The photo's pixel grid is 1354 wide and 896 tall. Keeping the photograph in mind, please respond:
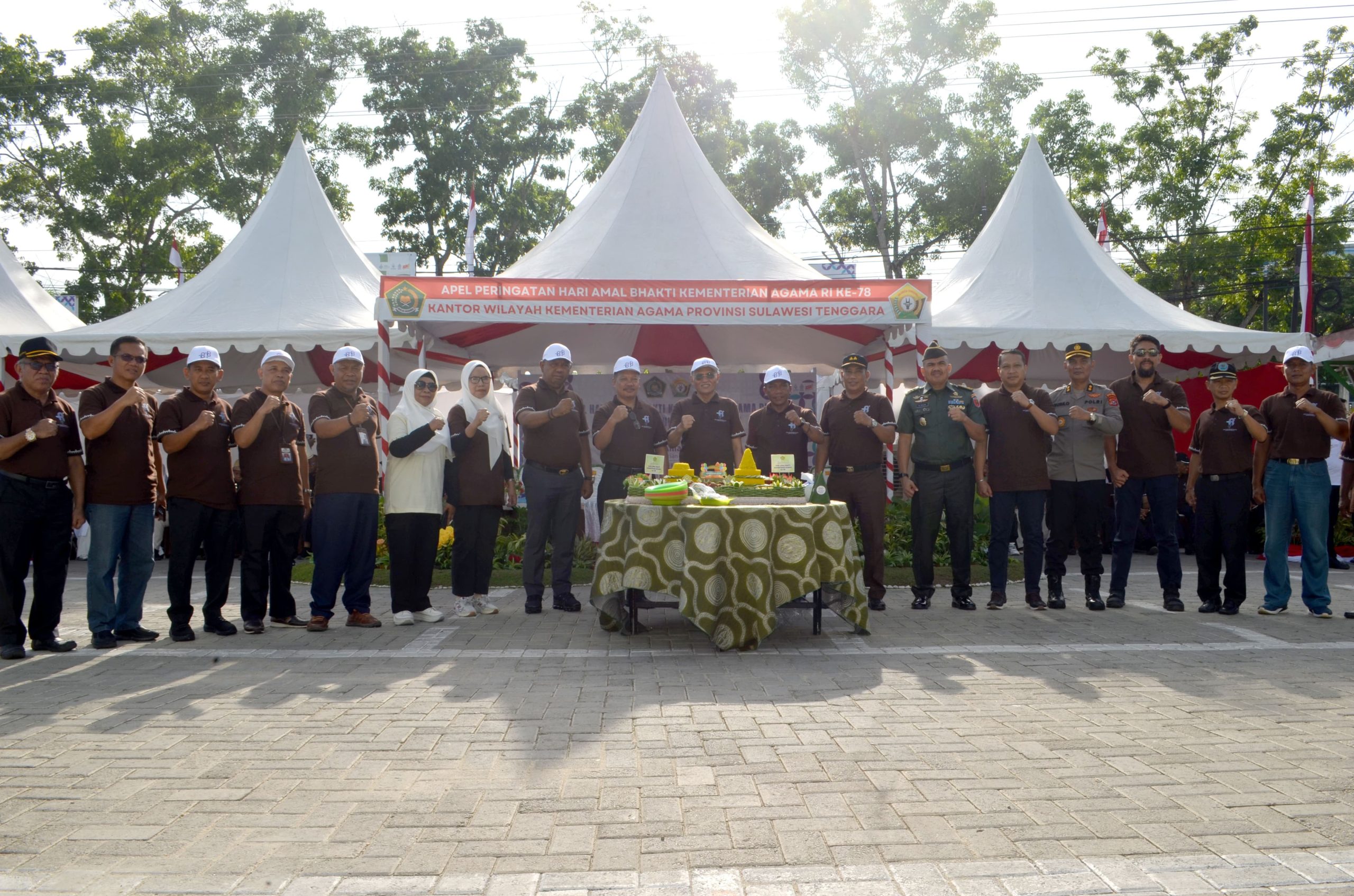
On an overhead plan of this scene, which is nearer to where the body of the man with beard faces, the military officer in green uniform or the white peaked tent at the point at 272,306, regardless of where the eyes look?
the military officer in green uniform

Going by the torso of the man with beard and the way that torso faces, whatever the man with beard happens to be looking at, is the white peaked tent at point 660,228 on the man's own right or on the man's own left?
on the man's own right

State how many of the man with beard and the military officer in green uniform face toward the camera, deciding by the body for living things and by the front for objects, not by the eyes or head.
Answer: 2

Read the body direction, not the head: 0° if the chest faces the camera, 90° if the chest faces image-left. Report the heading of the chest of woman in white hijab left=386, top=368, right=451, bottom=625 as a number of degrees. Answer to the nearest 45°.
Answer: approximately 315°

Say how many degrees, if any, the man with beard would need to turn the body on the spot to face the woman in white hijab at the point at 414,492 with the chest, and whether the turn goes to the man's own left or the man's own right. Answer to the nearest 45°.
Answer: approximately 45° to the man's own right

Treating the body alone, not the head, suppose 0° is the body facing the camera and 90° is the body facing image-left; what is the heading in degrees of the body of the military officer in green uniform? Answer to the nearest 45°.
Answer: approximately 0°

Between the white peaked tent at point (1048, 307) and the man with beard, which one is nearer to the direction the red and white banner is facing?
the man with beard

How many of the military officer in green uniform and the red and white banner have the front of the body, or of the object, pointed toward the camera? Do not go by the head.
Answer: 2

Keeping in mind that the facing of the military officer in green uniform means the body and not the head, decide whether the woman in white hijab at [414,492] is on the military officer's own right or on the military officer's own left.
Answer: on the military officer's own right

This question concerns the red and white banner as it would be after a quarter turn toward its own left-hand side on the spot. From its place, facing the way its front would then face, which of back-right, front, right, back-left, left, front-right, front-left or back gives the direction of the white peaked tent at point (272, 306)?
back-left

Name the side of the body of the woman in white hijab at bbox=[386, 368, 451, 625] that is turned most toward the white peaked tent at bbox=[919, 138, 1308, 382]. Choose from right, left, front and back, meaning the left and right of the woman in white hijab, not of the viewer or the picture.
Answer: left
